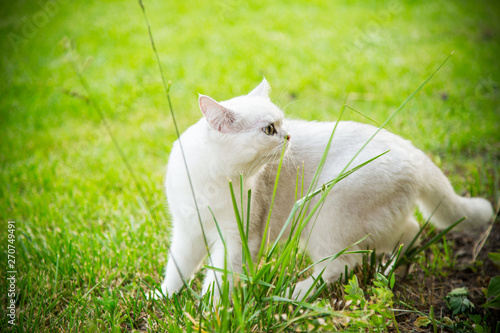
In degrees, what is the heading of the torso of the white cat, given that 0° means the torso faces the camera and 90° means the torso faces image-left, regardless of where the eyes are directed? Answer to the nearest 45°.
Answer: approximately 90°
